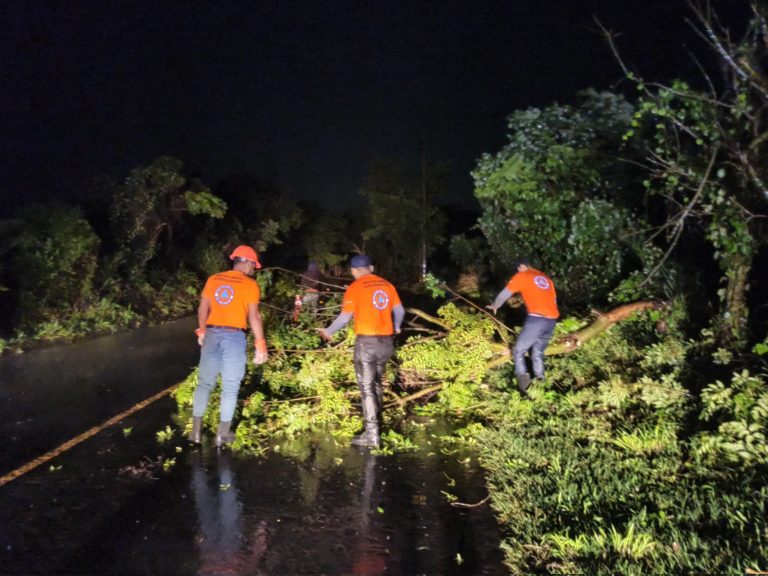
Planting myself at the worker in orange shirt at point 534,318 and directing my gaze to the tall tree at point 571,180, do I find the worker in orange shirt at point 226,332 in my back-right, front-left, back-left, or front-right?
back-left

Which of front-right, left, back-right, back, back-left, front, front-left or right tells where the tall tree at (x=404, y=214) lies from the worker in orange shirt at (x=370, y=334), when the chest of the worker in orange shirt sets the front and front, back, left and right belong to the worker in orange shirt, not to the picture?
front-right

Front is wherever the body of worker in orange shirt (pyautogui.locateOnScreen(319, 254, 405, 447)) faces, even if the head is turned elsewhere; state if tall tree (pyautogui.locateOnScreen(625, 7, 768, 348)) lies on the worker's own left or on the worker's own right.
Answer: on the worker's own right

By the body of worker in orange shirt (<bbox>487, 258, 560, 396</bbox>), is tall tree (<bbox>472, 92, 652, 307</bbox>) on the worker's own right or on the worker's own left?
on the worker's own right

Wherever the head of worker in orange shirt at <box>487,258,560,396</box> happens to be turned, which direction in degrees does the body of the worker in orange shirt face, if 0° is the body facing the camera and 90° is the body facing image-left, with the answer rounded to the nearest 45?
approximately 135°

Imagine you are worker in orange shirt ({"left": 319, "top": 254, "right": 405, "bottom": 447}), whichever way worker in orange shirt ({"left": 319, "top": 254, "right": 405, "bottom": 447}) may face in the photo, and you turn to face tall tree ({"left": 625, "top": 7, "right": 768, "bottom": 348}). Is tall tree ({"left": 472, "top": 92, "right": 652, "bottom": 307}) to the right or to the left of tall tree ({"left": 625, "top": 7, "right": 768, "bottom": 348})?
left

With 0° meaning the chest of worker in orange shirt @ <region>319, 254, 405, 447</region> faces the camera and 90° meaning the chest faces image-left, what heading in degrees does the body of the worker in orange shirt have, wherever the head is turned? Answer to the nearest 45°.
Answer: approximately 135°

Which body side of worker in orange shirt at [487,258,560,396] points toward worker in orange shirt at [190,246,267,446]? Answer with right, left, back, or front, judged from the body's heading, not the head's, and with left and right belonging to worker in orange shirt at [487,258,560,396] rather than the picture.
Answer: left
